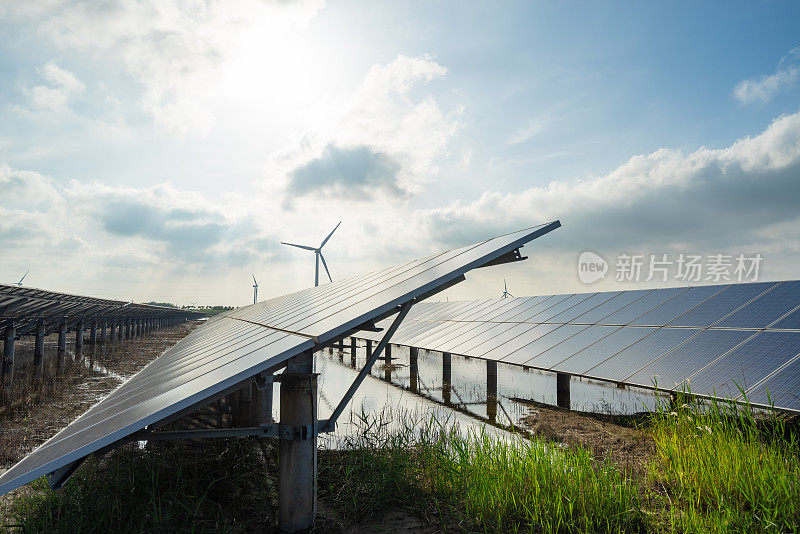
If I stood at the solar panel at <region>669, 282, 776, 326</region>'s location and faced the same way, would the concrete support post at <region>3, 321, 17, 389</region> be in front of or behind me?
in front

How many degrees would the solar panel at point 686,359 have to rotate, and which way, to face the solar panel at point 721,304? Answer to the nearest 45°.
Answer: approximately 135° to its right

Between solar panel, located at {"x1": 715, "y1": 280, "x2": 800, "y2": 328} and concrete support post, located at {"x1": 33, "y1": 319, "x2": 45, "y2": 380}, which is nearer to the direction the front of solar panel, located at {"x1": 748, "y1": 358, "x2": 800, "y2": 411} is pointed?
the concrete support post

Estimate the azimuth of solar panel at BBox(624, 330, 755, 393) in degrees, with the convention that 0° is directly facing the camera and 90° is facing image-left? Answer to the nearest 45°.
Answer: approximately 45°

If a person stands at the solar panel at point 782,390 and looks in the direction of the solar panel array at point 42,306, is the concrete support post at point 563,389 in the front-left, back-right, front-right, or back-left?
front-right

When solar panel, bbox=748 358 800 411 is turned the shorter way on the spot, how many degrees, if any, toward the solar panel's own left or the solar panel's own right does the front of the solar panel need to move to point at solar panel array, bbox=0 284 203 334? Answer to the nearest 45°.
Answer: approximately 45° to the solar panel's own right

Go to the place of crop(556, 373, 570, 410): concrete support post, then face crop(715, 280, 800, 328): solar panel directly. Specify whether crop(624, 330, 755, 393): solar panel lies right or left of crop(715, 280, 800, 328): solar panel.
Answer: right

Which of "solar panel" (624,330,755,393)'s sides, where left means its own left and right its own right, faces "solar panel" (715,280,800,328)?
back

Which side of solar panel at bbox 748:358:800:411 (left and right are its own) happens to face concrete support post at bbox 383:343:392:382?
right

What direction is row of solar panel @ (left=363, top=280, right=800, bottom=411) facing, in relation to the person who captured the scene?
facing the viewer and to the left of the viewer

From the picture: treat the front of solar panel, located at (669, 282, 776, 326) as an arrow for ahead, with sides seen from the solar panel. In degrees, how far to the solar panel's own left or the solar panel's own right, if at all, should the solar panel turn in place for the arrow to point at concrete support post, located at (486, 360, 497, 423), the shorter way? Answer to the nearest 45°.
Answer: approximately 45° to the solar panel's own right
